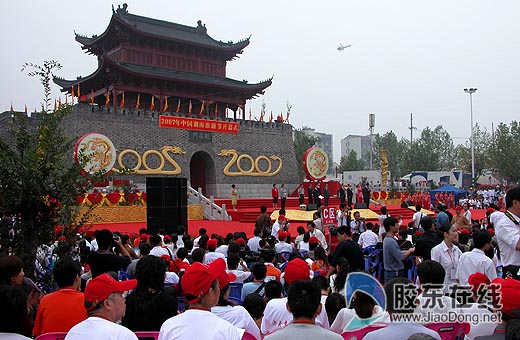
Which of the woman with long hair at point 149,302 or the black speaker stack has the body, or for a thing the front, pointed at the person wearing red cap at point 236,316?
the black speaker stack

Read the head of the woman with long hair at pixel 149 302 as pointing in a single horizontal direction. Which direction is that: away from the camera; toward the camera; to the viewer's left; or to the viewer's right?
away from the camera

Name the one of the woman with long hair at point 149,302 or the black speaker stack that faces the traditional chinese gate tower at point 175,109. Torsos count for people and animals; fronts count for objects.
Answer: the woman with long hair

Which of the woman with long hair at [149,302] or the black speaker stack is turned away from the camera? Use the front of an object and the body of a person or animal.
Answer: the woman with long hair

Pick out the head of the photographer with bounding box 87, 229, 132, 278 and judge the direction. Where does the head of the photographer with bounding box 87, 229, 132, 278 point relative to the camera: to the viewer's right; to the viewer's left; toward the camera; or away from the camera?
away from the camera

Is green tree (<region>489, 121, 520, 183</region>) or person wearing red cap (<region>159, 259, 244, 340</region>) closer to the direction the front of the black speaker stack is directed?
the person wearing red cap

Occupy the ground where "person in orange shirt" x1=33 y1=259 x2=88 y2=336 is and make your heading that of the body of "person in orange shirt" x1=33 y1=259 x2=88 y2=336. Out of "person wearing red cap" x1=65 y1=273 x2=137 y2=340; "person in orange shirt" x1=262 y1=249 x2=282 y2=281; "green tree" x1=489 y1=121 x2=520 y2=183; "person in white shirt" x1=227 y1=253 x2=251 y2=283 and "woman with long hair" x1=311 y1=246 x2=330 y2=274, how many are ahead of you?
4

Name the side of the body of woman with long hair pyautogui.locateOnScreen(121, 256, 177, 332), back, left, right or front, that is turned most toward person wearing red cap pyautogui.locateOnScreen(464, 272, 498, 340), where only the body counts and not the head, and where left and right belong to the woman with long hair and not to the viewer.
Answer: right

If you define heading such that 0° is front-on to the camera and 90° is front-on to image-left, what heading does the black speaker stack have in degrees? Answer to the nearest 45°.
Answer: approximately 0°

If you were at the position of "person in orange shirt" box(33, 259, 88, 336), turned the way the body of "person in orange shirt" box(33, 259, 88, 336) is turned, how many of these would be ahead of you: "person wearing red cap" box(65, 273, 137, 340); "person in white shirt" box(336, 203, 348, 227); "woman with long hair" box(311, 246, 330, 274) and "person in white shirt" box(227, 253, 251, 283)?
3

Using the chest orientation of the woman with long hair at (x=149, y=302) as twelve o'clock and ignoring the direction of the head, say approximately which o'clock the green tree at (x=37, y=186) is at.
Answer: The green tree is roughly at 11 o'clock from the woman with long hair.

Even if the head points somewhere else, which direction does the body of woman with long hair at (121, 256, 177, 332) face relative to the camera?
away from the camera
